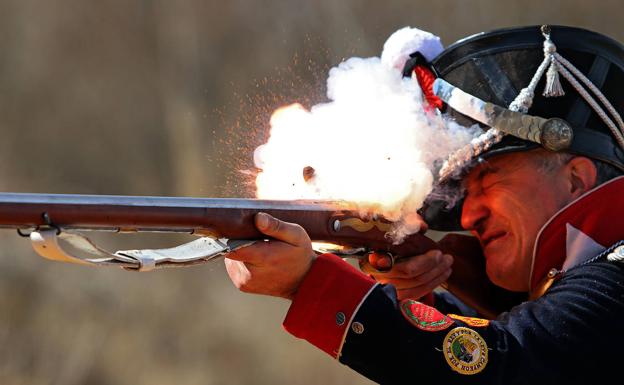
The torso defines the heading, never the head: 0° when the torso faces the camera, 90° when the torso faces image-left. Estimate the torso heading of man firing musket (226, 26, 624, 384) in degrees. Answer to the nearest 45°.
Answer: approximately 90°
